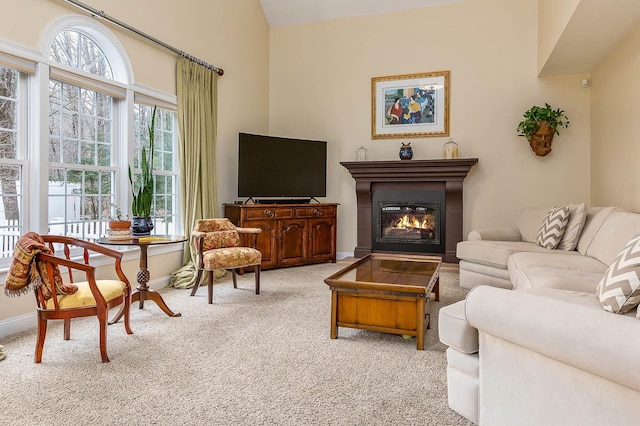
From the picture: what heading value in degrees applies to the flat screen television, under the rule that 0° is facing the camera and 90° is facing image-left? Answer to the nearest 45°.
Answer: approximately 315°

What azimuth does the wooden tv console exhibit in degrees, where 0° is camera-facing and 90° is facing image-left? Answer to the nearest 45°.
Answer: approximately 315°

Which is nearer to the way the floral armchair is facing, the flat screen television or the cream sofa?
the cream sofa

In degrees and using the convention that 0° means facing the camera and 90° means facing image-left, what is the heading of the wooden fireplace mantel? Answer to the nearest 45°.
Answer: approximately 0°

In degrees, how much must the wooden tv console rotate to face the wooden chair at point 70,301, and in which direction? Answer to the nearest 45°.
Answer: approximately 90° to its right

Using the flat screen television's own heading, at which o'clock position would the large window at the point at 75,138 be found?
The large window is roughly at 3 o'clock from the flat screen television.

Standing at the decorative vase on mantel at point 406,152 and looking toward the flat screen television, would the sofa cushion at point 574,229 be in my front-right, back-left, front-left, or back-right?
back-left

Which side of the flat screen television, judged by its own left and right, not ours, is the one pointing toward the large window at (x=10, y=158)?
right

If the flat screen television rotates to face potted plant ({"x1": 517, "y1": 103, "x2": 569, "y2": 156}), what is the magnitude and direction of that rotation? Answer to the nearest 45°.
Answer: approximately 45° to its left

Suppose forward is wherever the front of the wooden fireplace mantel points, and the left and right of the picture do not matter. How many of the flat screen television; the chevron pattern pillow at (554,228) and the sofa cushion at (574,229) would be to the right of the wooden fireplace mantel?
1

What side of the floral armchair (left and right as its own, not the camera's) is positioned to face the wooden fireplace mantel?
left

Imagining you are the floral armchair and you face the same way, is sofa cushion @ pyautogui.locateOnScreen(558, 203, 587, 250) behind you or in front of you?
in front
